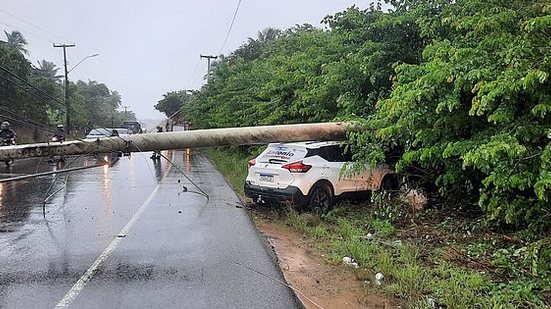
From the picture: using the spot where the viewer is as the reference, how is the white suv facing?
facing away from the viewer and to the right of the viewer

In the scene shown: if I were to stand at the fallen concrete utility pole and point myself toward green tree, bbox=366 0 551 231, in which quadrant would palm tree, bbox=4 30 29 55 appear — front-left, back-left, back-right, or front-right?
back-left

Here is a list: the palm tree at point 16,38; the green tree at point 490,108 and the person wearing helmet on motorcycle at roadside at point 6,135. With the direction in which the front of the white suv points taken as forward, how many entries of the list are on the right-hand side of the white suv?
1

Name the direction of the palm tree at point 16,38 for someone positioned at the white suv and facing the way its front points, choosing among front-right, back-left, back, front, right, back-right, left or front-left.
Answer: left

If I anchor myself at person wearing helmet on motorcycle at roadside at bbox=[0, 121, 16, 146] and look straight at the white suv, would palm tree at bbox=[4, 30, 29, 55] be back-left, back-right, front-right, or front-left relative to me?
back-left
